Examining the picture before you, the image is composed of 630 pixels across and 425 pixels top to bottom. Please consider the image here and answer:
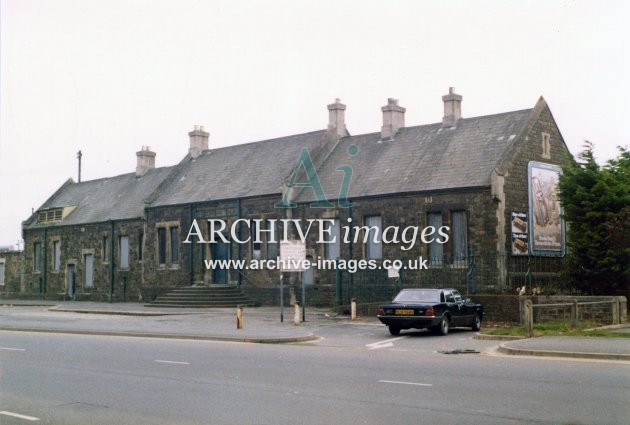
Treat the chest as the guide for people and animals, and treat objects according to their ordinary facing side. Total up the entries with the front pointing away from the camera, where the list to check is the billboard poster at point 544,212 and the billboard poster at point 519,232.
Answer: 0

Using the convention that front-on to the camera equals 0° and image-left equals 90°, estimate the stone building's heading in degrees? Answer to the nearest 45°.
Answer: approximately 45°

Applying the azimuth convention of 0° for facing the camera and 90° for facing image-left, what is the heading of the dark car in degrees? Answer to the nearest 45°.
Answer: approximately 225°

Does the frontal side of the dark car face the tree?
yes

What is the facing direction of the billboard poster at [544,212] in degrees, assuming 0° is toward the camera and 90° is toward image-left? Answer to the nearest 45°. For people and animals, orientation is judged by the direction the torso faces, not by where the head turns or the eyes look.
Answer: approximately 315°

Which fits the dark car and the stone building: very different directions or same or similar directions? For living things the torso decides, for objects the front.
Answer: very different directions

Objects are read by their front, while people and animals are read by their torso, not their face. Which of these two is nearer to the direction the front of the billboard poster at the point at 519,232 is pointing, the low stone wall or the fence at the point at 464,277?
the low stone wall
